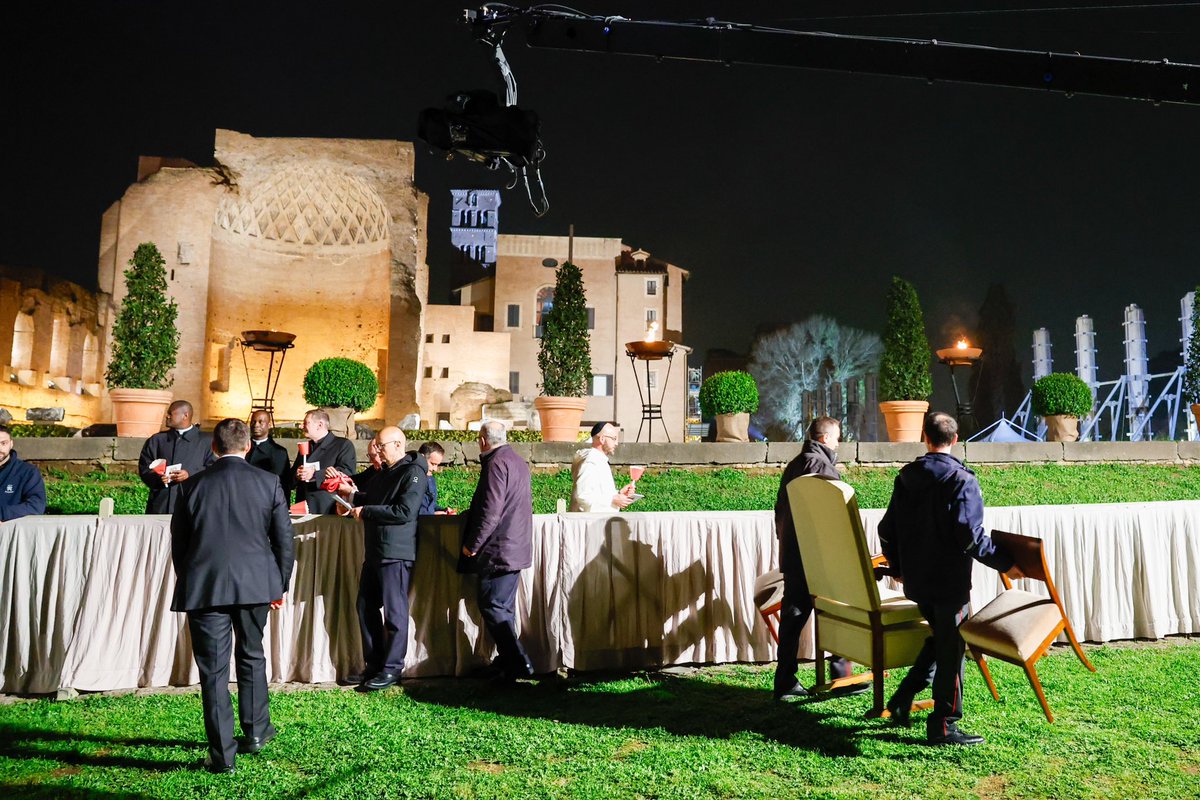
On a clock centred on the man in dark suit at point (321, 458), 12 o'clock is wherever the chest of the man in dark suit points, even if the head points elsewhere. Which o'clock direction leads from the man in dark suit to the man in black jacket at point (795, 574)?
The man in black jacket is roughly at 9 o'clock from the man in dark suit.

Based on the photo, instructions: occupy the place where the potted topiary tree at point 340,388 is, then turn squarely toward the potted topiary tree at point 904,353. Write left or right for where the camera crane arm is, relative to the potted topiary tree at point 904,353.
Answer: right

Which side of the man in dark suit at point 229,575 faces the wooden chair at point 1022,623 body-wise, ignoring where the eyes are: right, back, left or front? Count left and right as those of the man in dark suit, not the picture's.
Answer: right

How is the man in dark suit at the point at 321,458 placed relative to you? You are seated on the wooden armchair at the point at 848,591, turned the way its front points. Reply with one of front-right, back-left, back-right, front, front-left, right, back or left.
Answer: back-left

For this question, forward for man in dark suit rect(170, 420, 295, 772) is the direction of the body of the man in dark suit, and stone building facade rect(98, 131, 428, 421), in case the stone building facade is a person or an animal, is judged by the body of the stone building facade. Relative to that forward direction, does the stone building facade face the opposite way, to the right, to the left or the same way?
the opposite way

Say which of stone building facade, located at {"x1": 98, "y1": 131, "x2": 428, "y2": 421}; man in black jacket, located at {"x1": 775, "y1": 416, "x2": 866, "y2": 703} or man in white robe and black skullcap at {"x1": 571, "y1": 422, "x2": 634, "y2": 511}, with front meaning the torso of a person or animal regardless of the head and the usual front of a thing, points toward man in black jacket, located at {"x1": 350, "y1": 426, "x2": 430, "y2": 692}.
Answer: the stone building facade

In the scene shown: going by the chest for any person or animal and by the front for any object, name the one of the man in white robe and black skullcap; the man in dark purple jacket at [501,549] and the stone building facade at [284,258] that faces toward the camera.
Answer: the stone building facade

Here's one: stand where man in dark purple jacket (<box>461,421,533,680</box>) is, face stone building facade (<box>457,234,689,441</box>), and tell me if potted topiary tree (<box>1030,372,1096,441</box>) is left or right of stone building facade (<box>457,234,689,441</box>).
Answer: right

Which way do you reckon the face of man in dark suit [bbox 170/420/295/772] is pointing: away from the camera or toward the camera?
away from the camera

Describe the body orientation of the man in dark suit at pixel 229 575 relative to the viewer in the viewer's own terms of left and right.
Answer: facing away from the viewer

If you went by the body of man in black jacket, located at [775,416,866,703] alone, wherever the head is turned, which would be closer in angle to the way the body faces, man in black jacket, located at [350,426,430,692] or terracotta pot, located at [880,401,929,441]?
the terracotta pot

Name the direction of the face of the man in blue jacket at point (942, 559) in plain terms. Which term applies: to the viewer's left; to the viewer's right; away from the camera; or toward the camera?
away from the camera
